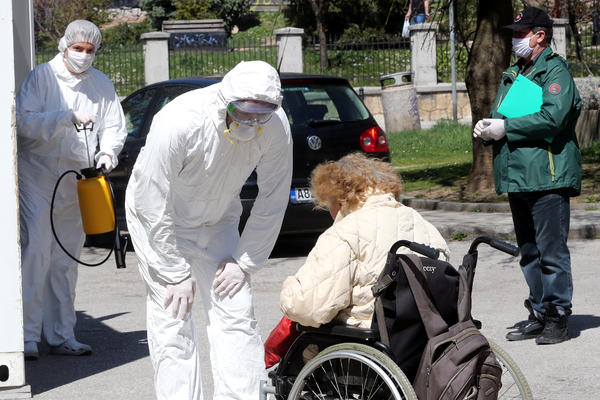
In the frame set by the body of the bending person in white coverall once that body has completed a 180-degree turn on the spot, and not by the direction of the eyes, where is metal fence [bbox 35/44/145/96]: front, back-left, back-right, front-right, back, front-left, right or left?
front-right

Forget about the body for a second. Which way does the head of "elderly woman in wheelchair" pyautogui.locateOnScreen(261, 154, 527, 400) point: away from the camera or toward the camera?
away from the camera

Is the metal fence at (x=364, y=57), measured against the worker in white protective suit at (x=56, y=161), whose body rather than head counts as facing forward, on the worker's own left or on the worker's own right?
on the worker's own left

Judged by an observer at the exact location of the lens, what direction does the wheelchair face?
facing away from the viewer and to the left of the viewer

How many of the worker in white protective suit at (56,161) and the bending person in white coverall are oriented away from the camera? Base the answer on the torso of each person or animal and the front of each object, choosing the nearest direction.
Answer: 0

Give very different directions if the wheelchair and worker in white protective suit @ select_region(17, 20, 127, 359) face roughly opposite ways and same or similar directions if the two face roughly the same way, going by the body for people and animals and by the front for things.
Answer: very different directions

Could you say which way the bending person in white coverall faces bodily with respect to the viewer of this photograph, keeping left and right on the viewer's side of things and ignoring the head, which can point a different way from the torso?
facing the viewer and to the right of the viewer

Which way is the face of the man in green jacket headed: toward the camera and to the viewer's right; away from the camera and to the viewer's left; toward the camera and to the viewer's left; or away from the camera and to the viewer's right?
toward the camera and to the viewer's left

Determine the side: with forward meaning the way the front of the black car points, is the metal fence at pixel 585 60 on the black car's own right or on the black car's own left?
on the black car's own right

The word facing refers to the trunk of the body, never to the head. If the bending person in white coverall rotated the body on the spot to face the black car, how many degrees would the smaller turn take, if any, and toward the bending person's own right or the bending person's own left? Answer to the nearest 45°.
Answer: approximately 135° to the bending person's own left

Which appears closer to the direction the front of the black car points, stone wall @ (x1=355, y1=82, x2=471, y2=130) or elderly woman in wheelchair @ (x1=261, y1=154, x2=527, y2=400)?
the stone wall

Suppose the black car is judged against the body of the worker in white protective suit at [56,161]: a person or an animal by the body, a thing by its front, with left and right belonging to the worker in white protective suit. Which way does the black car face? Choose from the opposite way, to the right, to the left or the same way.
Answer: the opposite way

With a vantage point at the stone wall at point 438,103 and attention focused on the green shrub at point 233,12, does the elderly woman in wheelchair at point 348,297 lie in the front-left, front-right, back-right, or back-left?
back-left

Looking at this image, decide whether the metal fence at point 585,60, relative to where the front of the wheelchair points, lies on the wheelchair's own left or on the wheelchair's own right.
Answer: on the wheelchair's own right

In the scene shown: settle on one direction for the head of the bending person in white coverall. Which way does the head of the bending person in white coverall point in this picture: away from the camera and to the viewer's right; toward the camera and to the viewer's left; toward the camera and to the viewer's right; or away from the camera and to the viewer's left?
toward the camera and to the viewer's right

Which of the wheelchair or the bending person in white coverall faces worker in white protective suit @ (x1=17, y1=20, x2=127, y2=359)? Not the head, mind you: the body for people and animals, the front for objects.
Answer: the wheelchair

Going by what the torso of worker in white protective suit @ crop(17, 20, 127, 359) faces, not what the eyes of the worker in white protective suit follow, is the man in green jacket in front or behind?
in front

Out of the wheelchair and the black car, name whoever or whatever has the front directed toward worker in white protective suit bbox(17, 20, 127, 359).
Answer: the wheelchair
